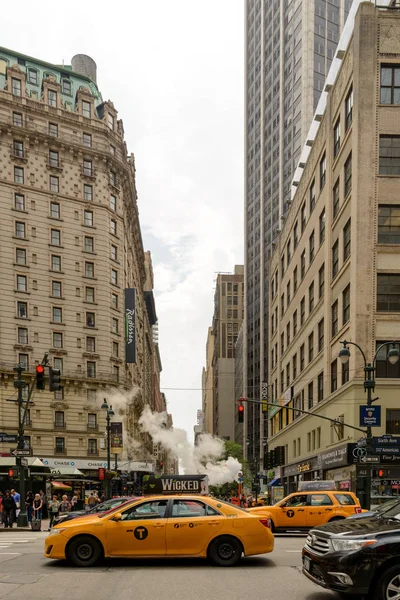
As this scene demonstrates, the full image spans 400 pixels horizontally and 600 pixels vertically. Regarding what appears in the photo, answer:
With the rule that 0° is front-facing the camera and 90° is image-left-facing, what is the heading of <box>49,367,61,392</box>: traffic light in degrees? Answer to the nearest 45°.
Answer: approximately 270°

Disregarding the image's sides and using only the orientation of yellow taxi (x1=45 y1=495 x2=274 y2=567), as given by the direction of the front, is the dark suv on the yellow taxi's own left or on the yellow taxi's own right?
on the yellow taxi's own left

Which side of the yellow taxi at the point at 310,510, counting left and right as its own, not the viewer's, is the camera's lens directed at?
left

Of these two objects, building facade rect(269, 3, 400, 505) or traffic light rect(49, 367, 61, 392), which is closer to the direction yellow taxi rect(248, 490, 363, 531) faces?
the traffic light

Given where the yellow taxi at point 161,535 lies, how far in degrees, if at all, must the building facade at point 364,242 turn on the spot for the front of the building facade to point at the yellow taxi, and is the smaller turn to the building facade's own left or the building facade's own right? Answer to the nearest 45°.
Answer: approximately 45° to the building facade's own left

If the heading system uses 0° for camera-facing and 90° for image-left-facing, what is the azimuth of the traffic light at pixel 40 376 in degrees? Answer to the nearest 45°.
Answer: approximately 0°

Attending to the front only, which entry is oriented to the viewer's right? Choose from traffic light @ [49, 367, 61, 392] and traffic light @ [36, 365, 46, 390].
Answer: traffic light @ [49, 367, 61, 392]

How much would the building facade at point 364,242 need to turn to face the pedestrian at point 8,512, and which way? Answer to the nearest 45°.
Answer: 0° — it already faces them

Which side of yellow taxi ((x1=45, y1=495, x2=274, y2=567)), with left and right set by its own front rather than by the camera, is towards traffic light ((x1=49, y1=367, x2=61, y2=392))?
right
